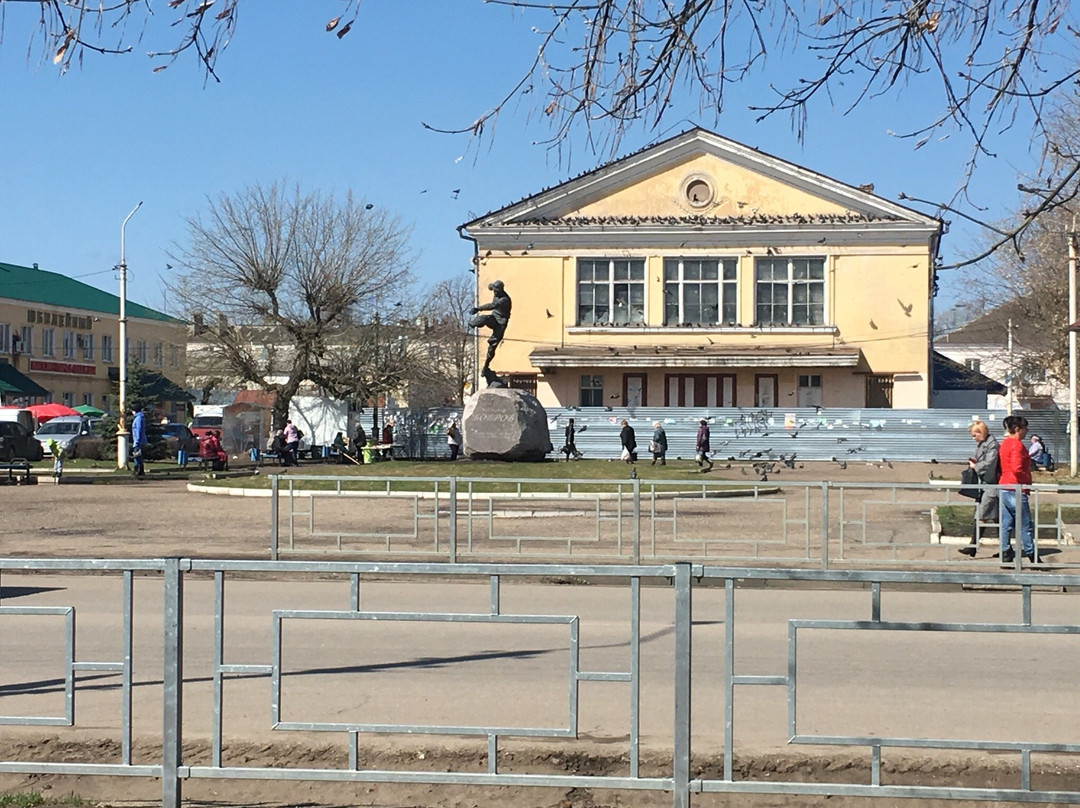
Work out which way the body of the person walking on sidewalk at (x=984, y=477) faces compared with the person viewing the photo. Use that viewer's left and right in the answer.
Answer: facing to the left of the viewer

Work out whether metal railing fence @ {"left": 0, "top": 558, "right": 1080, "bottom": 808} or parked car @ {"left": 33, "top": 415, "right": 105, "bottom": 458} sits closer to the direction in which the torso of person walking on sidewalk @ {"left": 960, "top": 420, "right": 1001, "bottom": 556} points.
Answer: the parked car

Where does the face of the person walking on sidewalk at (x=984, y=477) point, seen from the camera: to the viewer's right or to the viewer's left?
to the viewer's left
